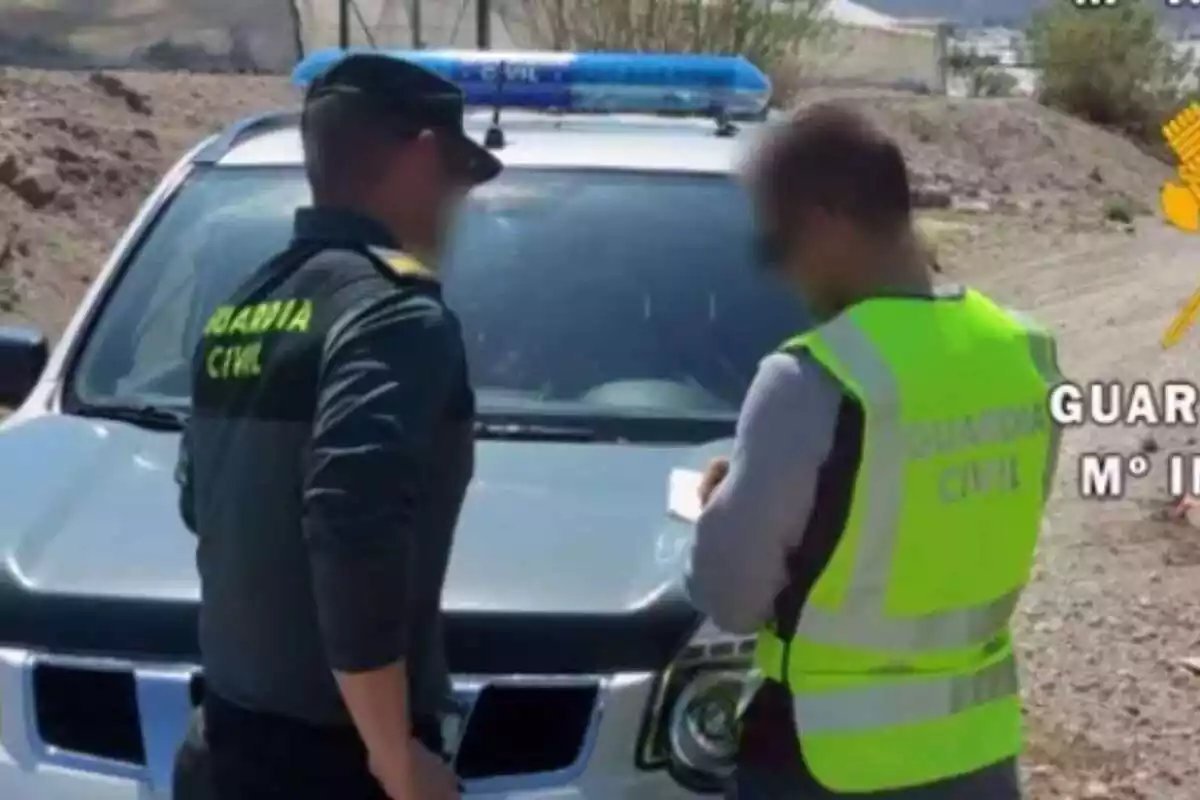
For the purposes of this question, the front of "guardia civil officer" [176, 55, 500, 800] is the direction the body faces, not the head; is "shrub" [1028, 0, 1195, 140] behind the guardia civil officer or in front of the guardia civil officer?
in front

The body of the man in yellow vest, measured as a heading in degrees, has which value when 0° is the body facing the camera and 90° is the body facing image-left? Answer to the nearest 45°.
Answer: approximately 135°

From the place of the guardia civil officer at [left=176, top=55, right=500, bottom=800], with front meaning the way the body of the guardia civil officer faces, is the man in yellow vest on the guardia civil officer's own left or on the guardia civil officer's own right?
on the guardia civil officer's own right

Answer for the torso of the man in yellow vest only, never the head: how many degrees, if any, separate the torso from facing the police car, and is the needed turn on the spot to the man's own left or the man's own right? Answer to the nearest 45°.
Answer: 0° — they already face it

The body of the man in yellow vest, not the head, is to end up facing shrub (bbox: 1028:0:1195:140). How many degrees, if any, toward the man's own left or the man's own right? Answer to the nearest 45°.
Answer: approximately 45° to the man's own right

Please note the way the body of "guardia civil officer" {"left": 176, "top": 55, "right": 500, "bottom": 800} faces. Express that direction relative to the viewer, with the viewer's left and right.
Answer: facing away from the viewer and to the right of the viewer
